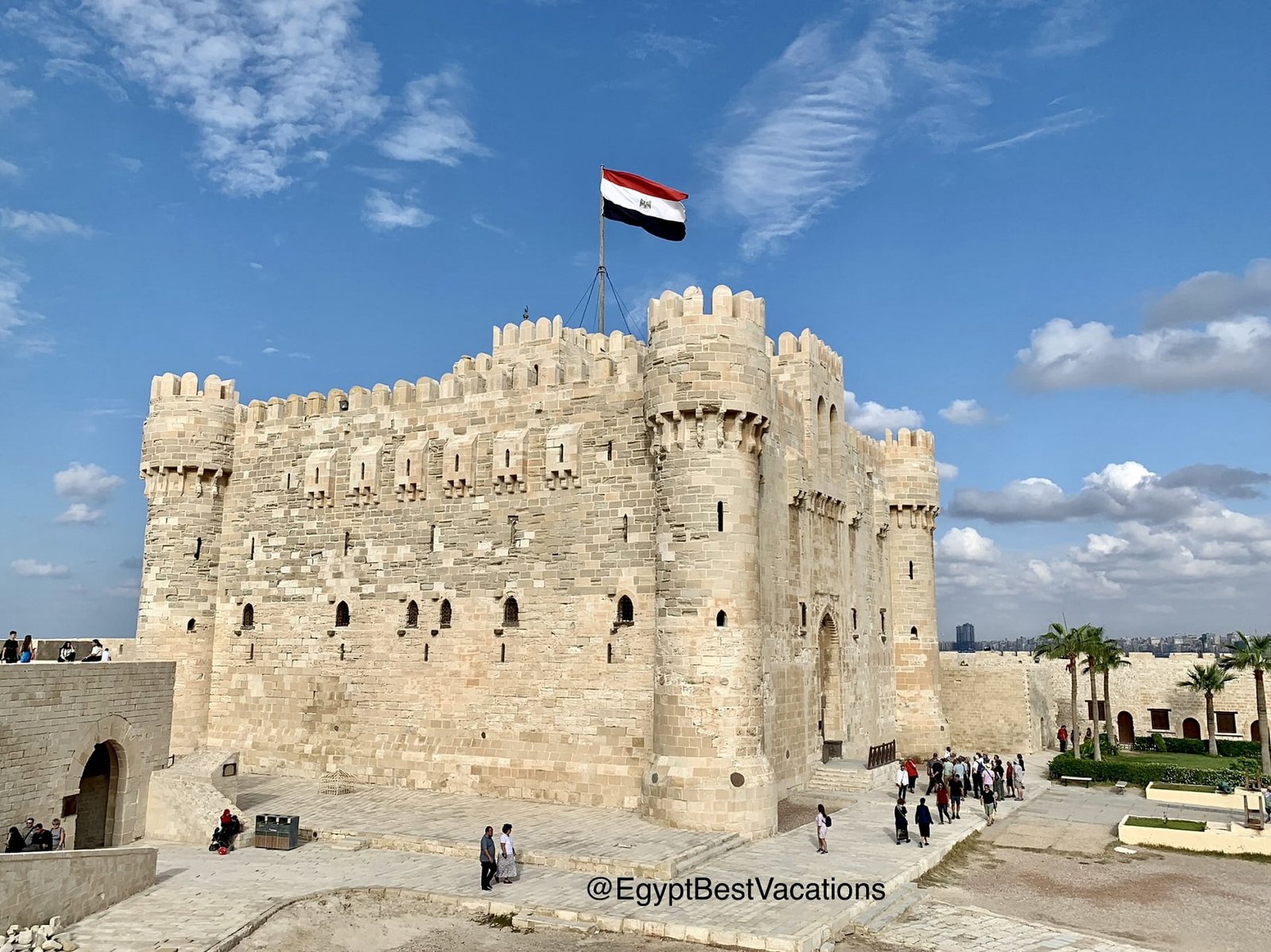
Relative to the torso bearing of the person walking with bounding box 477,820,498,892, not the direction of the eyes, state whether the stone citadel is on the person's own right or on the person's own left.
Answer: on the person's own left

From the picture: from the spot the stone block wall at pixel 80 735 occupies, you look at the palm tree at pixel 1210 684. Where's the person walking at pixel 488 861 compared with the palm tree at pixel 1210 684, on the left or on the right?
right
